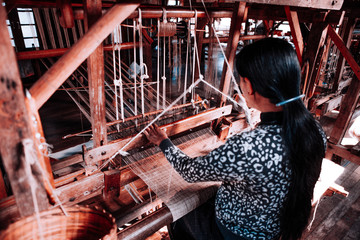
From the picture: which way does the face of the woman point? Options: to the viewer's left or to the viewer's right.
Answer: to the viewer's left

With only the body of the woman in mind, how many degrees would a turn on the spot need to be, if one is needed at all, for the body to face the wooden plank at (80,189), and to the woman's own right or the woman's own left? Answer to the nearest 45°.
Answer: approximately 45° to the woman's own left

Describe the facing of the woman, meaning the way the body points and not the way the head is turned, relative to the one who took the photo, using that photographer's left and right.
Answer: facing away from the viewer and to the left of the viewer

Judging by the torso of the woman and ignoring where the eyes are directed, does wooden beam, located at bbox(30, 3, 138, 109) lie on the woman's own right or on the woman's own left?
on the woman's own left

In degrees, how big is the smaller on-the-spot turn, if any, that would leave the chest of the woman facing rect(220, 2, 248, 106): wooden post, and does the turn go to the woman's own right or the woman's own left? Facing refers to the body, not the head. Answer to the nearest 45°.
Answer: approximately 45° to the woman's own right

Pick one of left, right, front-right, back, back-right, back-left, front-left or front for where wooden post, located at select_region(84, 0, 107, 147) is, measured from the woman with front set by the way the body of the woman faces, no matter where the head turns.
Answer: front-left

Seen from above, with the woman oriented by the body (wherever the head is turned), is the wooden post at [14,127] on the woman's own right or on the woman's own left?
on the woman's own left

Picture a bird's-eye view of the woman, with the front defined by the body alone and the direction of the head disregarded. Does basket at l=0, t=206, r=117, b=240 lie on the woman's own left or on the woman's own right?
on the woman's own left

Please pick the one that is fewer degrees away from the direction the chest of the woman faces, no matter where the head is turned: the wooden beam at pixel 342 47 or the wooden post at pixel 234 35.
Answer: the wooden post

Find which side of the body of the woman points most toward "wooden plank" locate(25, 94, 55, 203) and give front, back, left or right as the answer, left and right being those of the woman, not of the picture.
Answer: left

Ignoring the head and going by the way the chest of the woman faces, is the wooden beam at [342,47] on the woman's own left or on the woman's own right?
on the woman's own right
